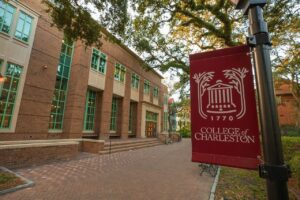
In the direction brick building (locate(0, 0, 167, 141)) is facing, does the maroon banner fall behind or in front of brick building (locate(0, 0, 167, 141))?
in front

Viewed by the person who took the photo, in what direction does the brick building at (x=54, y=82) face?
facing the viewer and to the right of the viewer

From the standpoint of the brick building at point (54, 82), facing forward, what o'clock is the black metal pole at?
The black metal pole is roughly at 1 o'clock from the brick building.
